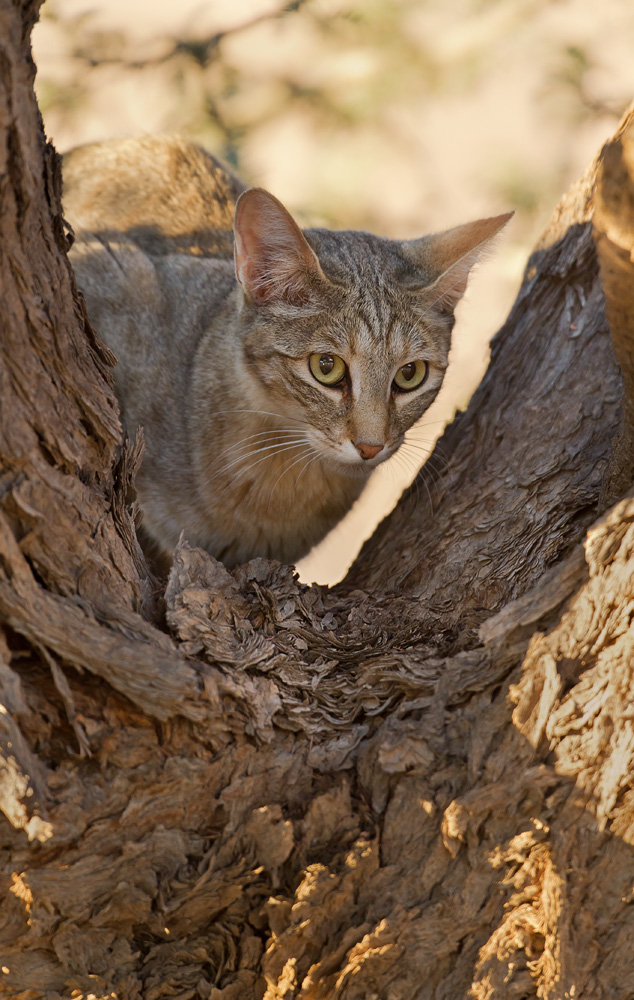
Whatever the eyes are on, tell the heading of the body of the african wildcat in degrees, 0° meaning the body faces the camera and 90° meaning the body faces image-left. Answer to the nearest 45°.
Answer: approximately 315°
